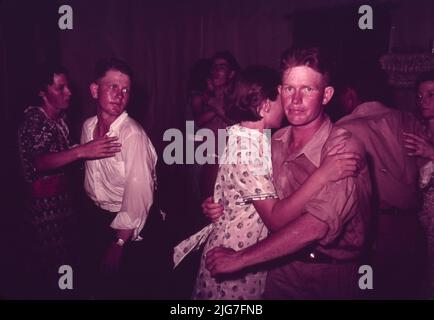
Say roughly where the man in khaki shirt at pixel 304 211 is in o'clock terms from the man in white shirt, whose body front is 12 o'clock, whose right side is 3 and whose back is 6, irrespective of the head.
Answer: The man in khaki shirt is roughly at 9 o'clock from the man in white shirt.

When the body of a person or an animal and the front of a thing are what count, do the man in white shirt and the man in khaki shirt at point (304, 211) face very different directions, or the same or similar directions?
same or similar directions

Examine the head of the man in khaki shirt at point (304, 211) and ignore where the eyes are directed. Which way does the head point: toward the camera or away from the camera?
toward the camera

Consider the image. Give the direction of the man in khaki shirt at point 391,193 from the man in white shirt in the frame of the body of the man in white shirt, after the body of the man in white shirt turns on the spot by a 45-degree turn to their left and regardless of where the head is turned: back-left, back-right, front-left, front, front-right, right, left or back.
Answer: left

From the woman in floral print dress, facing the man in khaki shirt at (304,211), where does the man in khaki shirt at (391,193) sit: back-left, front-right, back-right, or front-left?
front-left

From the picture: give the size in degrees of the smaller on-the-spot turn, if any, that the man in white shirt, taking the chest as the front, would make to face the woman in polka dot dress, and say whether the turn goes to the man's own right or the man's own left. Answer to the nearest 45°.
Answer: approximately 90° to the man's own left

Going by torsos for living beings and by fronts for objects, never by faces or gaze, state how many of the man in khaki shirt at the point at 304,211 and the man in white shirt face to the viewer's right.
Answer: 0

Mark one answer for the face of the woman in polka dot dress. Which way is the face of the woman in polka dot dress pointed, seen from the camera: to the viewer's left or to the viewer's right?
to the viewer's right
